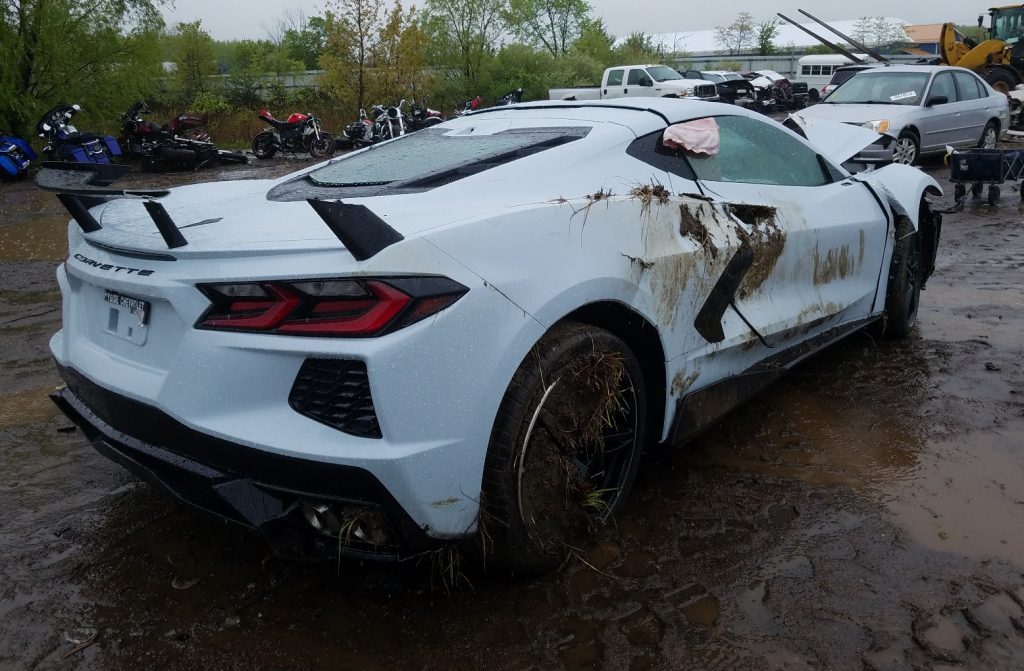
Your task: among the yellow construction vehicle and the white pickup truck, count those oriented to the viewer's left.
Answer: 1

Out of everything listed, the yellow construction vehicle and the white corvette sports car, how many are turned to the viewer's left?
1

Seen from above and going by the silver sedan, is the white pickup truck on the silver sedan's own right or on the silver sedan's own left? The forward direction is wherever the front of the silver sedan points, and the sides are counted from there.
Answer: on the silver sedan's own right

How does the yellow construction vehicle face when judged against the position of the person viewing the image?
facing to the left of the viewer

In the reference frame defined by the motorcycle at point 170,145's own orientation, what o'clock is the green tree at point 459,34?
The green tree is roughly at 4 o'clock from the motorcycle.

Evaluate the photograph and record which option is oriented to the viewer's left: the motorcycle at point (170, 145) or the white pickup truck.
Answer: the motorcycle

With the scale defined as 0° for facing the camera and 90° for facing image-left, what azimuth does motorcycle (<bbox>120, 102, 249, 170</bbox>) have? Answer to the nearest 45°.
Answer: approximately 90°

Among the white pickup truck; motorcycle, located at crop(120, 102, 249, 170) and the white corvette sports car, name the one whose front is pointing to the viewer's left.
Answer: the motorcycle

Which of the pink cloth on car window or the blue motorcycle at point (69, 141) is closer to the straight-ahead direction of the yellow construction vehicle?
the blue motorcycle

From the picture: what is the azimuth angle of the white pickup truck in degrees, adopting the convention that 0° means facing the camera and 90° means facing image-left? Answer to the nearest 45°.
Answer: approximately 315°

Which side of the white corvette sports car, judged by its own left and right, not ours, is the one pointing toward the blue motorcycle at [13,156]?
left
